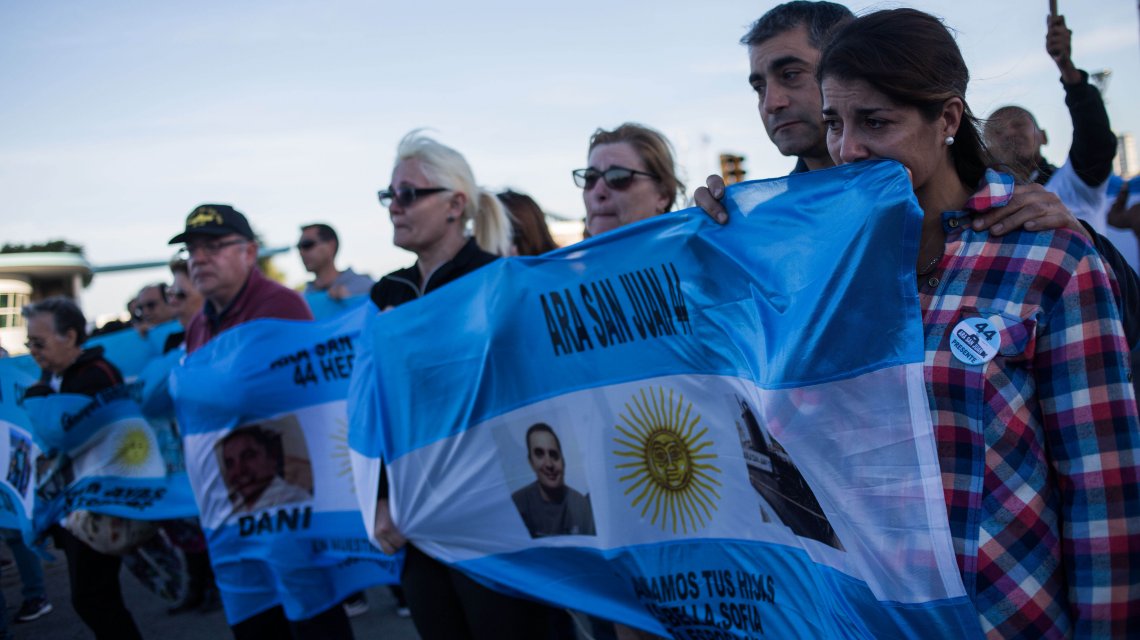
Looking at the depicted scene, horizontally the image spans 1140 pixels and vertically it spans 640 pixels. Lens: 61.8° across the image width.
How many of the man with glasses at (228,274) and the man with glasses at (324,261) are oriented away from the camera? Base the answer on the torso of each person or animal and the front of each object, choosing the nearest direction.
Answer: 0

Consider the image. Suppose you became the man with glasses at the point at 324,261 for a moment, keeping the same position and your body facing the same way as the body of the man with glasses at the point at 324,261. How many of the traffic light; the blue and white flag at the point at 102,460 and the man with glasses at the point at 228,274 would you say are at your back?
1

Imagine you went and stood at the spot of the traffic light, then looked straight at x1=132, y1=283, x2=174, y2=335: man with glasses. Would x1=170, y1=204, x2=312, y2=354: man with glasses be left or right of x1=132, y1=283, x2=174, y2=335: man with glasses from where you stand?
left

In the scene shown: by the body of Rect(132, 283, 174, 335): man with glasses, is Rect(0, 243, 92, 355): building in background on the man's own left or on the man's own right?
on the man's own right

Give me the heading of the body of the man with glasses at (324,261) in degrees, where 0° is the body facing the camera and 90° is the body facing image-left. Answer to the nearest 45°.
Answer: approximately 45°

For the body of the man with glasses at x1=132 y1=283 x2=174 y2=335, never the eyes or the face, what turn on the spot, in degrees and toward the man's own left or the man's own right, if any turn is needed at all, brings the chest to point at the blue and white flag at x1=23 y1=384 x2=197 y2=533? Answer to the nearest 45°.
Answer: approximately 45° to the man's own left

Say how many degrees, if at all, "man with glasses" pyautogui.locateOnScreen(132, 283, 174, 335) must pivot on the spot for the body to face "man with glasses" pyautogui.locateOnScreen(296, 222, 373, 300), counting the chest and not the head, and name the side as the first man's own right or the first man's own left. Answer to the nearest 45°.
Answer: approximately 90° to the first man's own left

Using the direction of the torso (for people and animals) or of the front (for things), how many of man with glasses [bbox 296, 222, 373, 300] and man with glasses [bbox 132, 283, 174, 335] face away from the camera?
0

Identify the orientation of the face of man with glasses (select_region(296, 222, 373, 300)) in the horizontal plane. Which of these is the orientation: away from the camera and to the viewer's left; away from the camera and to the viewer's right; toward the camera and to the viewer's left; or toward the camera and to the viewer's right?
toward the camera and to the viewer's left

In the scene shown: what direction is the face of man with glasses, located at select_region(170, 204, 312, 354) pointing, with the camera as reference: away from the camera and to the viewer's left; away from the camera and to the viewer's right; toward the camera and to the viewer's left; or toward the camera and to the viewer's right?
toward the camera and to the viewer's left

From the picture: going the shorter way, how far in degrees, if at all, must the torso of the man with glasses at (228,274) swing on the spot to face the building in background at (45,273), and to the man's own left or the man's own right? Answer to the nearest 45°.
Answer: approximately 135° to the man's own right

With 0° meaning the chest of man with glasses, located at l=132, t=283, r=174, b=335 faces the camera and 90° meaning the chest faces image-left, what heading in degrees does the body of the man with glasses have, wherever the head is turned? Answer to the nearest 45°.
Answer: approximately 45°

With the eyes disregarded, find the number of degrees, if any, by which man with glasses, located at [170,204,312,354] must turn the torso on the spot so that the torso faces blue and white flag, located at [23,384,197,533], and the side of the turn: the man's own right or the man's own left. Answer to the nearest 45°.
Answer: approximately 90° to the man's own right

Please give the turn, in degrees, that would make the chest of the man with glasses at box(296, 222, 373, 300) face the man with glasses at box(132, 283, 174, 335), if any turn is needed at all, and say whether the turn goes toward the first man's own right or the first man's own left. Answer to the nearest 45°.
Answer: approximately 90° to the first man's own right

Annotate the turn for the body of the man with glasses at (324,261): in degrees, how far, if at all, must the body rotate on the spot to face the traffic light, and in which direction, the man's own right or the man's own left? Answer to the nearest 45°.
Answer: approximately 180°
